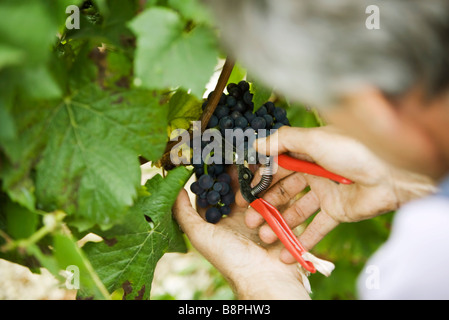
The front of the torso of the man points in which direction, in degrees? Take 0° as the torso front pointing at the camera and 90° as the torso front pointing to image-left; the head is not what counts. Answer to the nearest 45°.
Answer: approximately 135°
